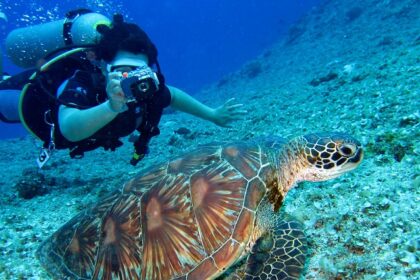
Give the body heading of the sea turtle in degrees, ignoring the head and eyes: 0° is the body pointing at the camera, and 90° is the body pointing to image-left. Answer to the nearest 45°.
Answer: approximately 270°
